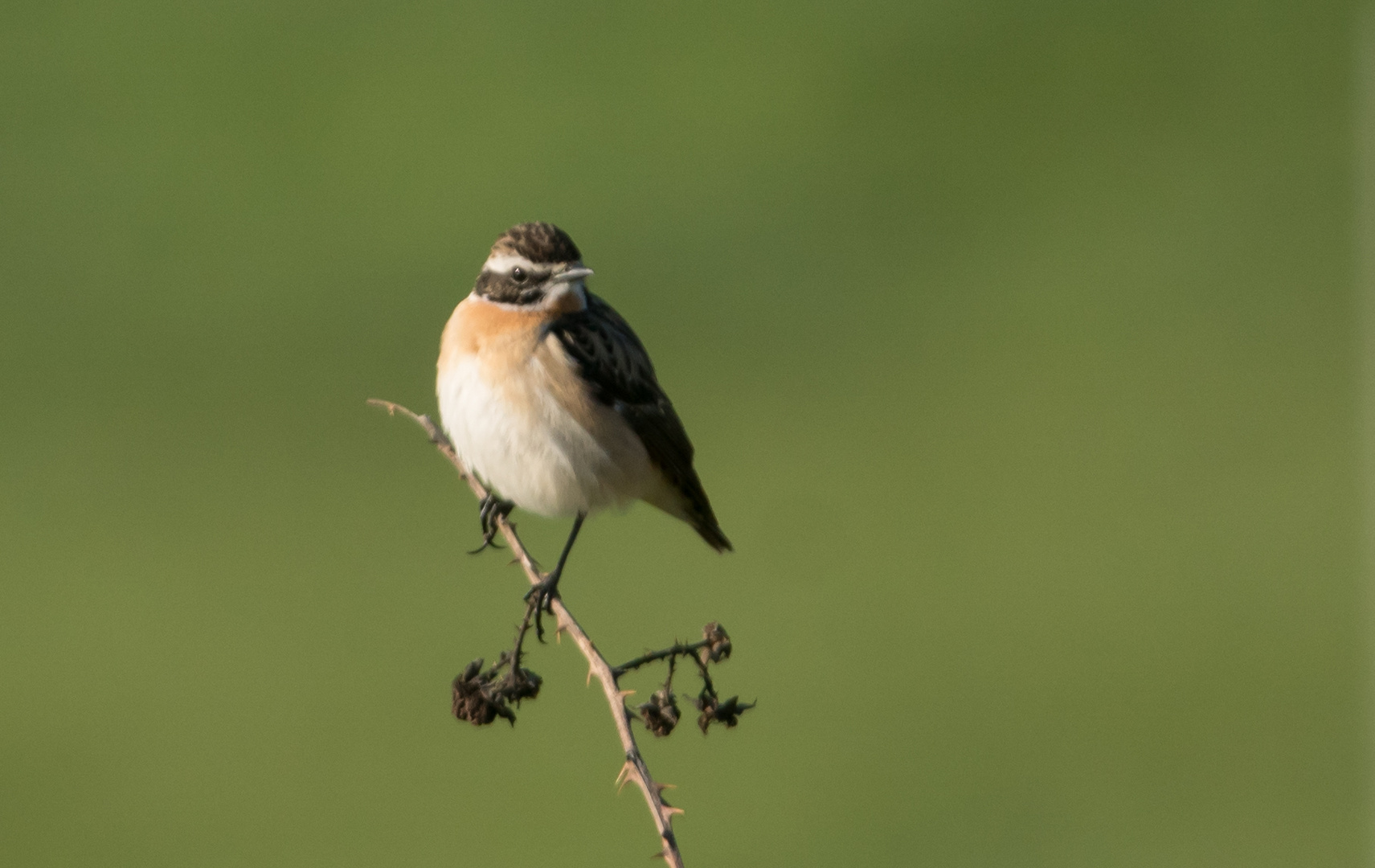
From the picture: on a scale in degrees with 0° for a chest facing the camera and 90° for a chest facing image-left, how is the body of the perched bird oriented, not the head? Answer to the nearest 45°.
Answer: approximately 45°
